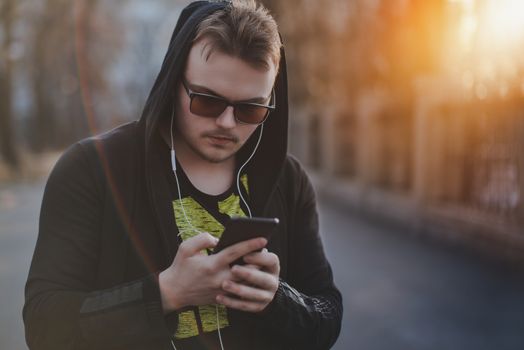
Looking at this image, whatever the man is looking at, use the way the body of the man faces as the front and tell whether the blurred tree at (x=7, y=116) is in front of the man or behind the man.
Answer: behind

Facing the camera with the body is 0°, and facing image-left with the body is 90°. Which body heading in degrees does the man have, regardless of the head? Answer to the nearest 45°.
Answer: approximately 315°
